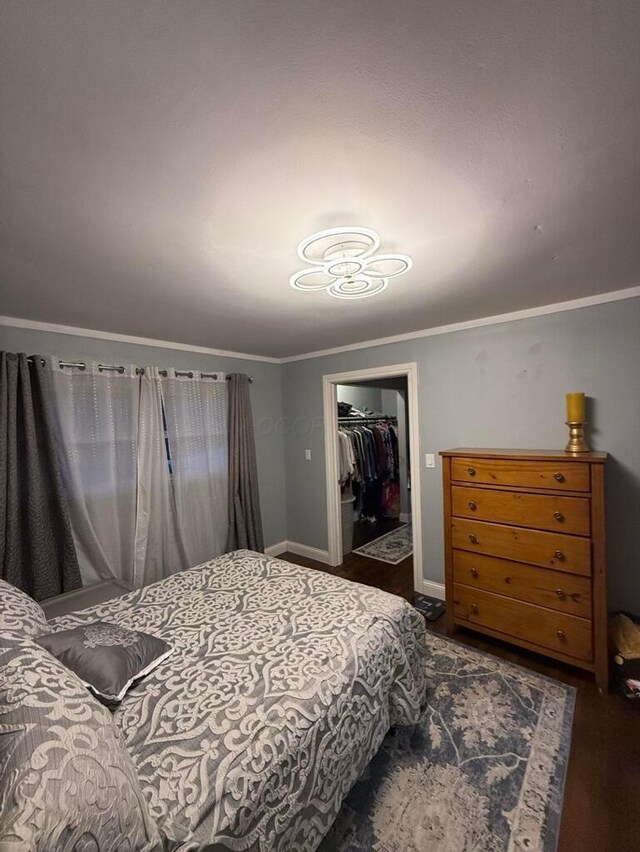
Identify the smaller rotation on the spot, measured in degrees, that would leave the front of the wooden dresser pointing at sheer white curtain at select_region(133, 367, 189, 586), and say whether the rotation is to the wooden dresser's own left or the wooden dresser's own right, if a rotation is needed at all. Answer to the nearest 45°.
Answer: approximately 45° to the wooden dresser's own right

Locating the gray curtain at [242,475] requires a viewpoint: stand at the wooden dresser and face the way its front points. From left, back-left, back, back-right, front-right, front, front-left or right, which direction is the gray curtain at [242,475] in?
front-right

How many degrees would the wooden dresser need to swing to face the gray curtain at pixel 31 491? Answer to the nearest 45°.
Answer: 0° — it already faces it

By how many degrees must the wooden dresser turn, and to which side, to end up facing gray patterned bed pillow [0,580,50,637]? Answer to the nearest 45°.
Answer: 0° — it already faces it

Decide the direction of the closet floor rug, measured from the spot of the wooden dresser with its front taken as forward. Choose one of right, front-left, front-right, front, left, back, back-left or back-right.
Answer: right

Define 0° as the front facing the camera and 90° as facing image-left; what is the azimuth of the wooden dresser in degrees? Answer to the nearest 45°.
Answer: approximately 45°
